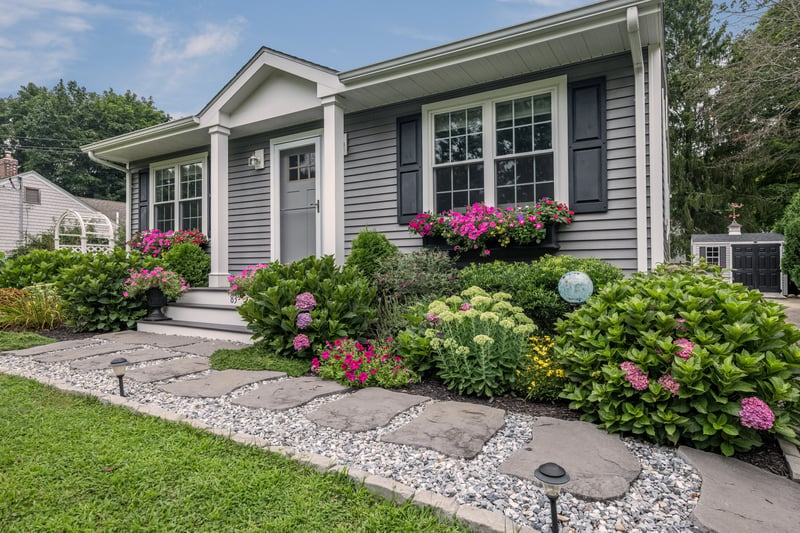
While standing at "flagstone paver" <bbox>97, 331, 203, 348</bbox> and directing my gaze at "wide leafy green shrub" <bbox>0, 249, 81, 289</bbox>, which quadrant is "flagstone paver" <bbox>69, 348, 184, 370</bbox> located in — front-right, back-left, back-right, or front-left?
back-left

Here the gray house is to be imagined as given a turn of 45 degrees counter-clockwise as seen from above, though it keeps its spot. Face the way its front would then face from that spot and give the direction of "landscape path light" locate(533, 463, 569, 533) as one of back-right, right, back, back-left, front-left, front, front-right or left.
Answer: front

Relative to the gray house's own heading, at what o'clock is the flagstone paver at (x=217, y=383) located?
The flagstone paver is roughly at 12 o'clock from the gray house.

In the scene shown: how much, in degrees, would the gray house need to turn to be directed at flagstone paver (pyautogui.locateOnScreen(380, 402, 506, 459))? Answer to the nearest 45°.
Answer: approximately 45° to its left

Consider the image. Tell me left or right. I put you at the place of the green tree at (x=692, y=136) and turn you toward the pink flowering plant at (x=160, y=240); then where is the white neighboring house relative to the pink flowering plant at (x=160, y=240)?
right

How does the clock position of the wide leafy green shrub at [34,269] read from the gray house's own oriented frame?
The wide leafy green shrub is roughly at 2 o'clock from the gray house.

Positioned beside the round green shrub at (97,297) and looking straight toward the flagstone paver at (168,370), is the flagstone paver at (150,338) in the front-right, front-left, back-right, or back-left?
front-left

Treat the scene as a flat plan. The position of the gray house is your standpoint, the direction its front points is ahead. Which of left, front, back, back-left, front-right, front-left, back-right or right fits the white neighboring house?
right

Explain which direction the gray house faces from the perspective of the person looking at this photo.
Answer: facing the viewer and to the left of the viewer

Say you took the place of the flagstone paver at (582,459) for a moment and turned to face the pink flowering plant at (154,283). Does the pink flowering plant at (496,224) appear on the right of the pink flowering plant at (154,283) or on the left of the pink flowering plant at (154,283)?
right

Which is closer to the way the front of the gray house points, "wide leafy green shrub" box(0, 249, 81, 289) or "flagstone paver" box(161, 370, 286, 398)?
the flagstone paver

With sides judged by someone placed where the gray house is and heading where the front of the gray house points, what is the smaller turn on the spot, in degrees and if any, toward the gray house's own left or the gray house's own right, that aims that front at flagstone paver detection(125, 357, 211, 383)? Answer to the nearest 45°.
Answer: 0° — it already faces it

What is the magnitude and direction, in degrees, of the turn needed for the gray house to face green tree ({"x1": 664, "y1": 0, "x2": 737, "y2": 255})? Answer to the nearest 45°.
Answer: approximately 180°
